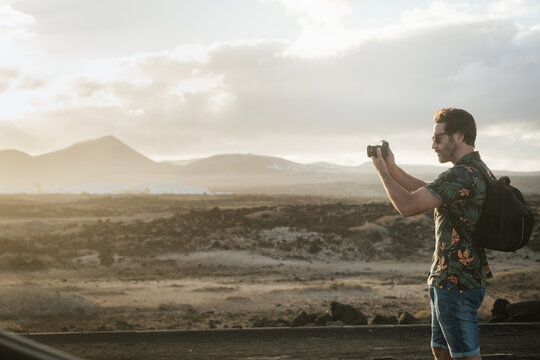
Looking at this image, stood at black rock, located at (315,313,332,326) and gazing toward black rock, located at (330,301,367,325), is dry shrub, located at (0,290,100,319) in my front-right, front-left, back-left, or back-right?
back-left

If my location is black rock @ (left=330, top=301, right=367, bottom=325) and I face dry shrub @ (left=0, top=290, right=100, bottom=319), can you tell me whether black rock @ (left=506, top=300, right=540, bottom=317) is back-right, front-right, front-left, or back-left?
back-right

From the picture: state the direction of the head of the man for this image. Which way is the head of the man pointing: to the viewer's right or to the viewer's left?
to the viewer's left

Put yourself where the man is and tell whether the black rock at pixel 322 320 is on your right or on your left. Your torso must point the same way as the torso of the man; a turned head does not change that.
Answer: on your right

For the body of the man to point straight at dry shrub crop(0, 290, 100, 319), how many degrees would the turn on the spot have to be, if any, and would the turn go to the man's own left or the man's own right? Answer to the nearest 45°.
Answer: approximately 45° to the man's own right

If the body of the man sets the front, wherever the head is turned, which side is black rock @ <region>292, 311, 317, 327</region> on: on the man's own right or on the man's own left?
on the man's own right

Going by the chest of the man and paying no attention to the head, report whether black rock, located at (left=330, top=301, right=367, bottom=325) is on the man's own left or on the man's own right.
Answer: on the man's own right

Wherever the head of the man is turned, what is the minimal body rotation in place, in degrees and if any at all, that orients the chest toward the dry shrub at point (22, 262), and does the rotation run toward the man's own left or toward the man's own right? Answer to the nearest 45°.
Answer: approximately 45° to the man's own right

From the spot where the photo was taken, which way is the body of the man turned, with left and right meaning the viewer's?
facing to the left of the viewer
